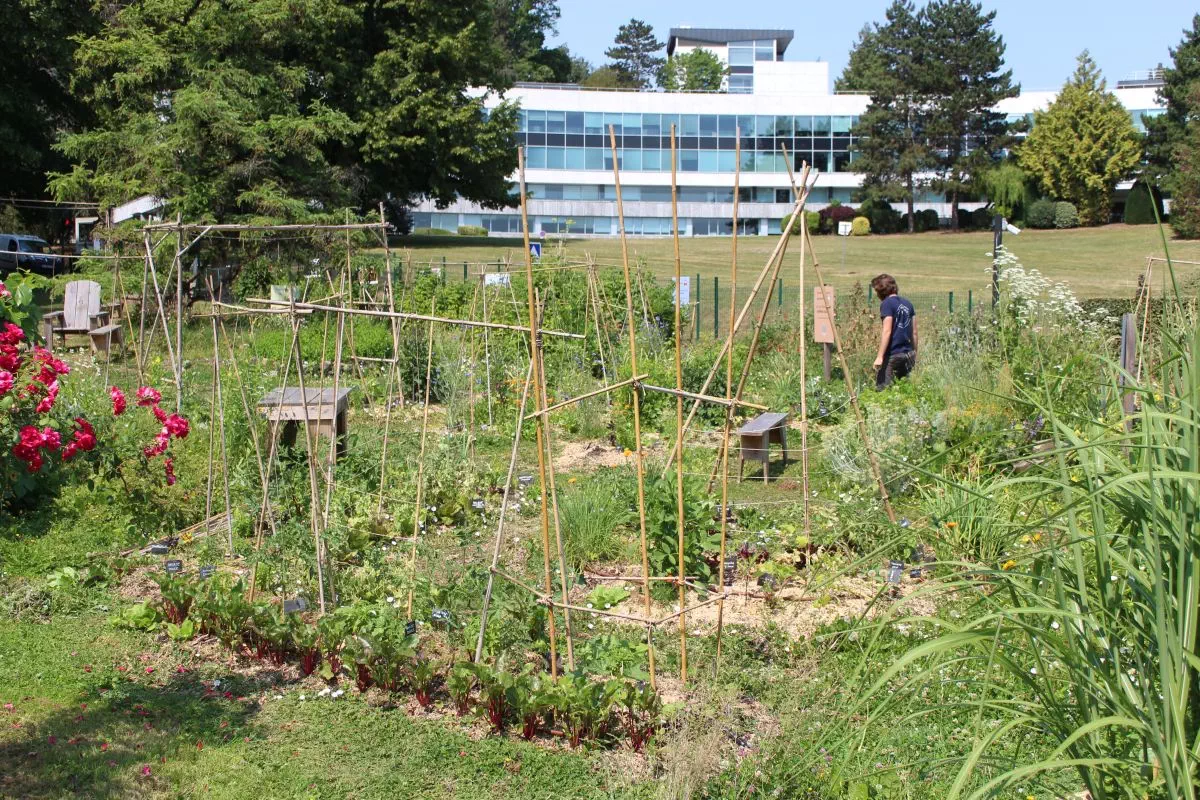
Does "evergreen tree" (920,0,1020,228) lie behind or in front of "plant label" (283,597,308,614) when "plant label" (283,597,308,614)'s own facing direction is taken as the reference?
behind

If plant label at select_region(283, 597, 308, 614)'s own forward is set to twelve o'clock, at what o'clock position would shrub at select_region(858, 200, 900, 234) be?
The shrub is roughly at 7 o'clock from the plant label.

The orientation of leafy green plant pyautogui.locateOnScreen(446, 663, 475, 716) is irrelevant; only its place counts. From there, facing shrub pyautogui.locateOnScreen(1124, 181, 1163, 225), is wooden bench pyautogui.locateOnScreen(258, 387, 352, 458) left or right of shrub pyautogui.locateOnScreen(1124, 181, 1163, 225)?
left

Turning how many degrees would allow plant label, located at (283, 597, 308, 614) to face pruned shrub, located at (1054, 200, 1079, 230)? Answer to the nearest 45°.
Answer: approximately 135° to its left

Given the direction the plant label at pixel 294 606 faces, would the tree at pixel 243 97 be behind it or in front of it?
behind

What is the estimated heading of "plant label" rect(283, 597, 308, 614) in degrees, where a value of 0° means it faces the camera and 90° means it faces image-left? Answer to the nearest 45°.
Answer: approximately 0°
